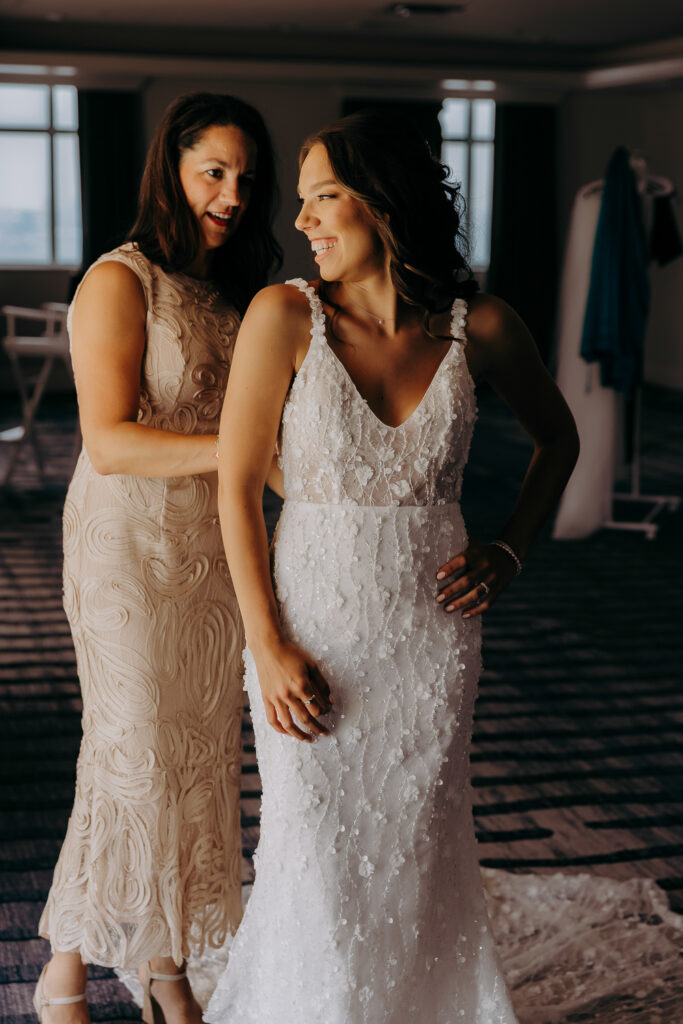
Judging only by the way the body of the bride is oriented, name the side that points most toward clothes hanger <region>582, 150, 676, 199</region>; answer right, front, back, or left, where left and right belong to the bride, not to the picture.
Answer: back

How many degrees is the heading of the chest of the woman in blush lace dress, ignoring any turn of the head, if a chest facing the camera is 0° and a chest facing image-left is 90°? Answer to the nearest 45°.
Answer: approximately 315°

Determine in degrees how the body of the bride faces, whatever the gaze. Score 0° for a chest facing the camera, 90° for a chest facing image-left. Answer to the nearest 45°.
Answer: approximately 0°

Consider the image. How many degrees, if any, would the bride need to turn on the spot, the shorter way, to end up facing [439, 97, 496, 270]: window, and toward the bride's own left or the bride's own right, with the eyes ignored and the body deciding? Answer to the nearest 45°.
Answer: approximately 180°

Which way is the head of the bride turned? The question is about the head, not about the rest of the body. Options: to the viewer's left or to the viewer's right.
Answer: to the viewer's left

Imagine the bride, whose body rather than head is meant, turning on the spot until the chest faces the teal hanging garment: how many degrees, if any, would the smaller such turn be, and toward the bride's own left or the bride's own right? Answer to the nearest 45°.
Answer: approximately 180°
